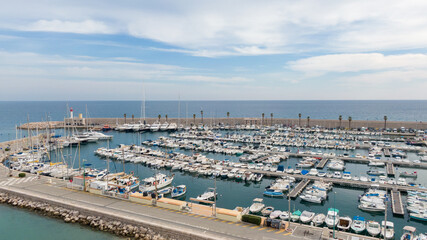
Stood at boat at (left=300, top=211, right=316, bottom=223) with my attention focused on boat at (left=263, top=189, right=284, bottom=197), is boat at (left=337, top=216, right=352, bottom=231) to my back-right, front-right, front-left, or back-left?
back-right

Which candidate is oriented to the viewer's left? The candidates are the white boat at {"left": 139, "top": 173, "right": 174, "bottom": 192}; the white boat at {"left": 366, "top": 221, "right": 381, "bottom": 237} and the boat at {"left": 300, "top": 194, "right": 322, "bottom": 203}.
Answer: the boat

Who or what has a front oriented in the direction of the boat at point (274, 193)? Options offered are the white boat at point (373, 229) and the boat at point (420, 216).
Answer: the boat at point (420, 216)

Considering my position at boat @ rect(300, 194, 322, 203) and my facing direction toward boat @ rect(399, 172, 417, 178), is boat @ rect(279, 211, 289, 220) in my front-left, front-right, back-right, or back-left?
back-right

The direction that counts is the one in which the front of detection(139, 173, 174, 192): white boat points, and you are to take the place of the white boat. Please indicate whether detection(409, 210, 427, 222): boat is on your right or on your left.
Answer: on your right

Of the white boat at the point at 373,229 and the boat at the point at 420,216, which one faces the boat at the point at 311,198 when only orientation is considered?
the boat at the point at 420,216

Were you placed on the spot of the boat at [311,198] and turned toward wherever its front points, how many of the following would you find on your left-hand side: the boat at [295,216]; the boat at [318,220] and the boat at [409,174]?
2

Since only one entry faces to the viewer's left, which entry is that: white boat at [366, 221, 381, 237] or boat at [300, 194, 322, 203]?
the boat

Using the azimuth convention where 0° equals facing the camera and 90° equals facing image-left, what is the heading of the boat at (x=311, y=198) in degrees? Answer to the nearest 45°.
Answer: approximately 90°

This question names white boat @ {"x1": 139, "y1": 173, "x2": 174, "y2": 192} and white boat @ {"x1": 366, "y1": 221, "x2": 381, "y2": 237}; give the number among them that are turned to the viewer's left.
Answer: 0

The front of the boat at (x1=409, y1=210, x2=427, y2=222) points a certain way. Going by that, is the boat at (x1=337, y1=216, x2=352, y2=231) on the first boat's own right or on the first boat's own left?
on the first boat's own left
